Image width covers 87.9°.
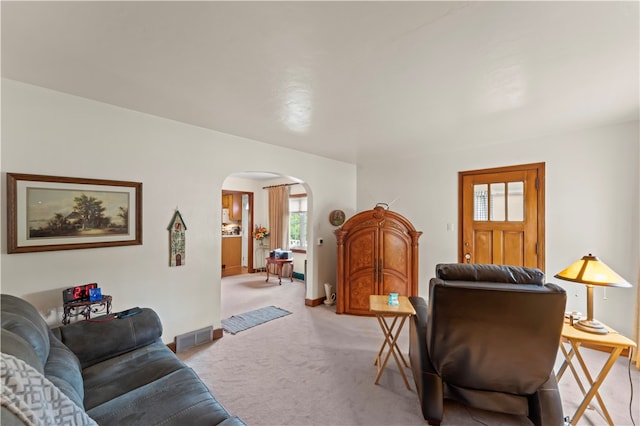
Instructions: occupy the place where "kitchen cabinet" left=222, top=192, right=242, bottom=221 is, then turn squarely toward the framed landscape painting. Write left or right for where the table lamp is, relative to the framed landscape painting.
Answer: left

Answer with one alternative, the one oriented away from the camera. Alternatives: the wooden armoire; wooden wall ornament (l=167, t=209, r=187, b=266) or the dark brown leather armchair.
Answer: the dark brown leather armchair

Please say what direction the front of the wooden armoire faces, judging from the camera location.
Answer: facing the viewer

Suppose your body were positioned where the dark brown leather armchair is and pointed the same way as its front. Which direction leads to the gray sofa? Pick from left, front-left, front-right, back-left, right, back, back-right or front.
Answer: back-left

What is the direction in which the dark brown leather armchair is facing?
away from the camera

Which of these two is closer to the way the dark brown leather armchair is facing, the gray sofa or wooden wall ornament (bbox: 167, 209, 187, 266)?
the wooden wall ornament

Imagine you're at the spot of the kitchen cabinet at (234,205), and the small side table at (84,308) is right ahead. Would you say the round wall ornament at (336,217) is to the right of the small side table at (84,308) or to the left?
left

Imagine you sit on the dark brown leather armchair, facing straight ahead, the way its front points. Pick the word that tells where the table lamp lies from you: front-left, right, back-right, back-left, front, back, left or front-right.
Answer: front-right
